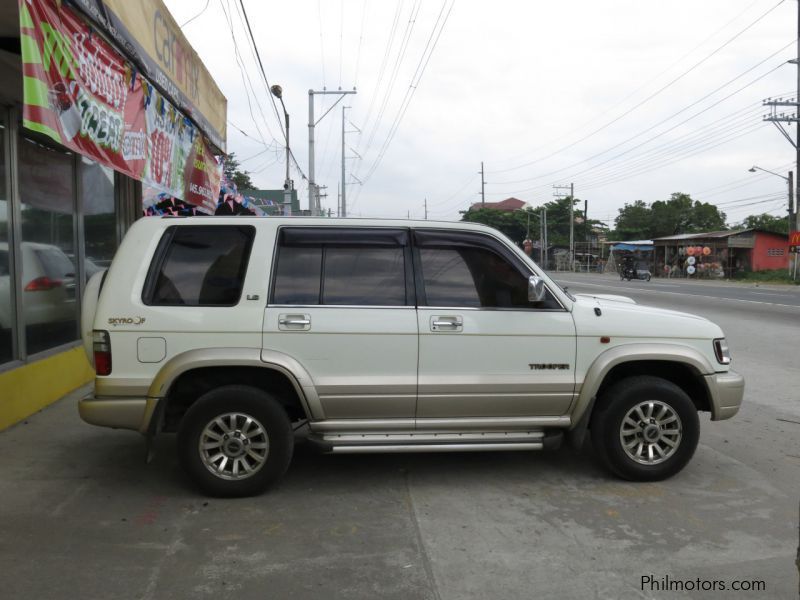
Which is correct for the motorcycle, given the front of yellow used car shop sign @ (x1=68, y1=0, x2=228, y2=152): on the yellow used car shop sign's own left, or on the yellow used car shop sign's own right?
on the yellow used car shop sign's own left

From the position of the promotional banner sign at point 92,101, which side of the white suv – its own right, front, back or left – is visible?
back

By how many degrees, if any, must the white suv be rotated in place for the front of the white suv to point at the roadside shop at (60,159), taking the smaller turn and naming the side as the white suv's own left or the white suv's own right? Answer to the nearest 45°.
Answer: approximately 135° to the white suv's own left

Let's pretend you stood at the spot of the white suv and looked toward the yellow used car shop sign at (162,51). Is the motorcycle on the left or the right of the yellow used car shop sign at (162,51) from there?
right

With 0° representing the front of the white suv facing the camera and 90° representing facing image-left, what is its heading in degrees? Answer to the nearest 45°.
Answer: approximately 270°

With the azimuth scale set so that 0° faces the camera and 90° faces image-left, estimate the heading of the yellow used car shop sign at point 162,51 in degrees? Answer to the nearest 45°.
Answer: approximately 315°

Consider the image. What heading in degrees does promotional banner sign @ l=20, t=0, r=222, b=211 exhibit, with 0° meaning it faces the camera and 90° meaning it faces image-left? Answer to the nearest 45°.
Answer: approximately 315°

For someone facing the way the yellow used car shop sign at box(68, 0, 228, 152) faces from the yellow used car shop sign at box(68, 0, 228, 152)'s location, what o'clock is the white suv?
The white suv is roughly at 1 o'clock from the yellow used car shop sign.

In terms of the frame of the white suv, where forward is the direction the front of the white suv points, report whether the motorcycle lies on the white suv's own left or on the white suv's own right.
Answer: on the white suv's own left
